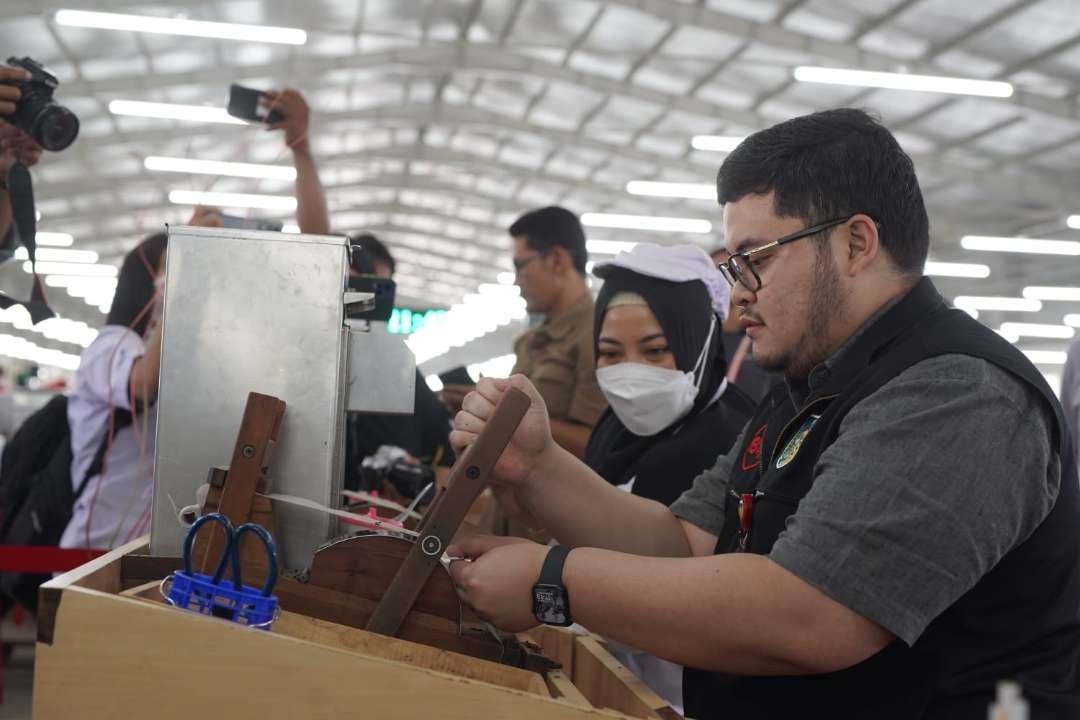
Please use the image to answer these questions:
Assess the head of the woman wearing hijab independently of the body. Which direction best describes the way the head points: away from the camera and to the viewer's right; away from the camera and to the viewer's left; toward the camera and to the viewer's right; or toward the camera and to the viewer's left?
toward the camera and to the viewer's left

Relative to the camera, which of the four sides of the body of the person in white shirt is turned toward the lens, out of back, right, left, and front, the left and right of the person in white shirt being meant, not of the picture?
right

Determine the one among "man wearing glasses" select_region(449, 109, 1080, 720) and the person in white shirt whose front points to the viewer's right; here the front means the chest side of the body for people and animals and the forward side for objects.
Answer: the person in white shirt

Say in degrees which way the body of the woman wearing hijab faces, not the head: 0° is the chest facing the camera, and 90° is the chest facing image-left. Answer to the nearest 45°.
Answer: approximately 45°

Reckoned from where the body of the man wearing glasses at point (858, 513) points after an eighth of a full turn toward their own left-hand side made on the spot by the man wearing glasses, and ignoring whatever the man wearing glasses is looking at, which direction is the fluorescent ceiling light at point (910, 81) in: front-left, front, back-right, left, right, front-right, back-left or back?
back-right

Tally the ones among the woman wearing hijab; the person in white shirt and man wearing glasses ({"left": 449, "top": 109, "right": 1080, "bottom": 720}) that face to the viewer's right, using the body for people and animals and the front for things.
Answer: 1

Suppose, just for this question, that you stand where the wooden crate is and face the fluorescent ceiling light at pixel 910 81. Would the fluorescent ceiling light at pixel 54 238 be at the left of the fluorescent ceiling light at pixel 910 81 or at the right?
left

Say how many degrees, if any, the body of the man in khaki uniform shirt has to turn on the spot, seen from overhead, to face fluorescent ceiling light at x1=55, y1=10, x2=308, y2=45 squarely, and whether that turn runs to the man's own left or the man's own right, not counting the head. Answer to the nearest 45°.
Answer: approximately 45° to the man's own right

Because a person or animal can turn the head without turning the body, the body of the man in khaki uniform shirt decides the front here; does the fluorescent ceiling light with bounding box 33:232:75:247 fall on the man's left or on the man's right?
on the man's right

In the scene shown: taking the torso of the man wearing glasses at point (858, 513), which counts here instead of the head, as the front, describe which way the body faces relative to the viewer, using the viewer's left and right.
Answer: facing to the left of the viewer

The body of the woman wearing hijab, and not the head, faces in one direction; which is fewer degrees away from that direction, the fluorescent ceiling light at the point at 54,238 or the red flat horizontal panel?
the red flat horizontal panel

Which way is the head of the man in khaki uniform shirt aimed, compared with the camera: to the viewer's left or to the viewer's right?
to the viewer's left

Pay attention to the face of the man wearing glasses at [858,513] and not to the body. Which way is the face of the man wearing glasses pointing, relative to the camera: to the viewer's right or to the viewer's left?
to the viewer's left

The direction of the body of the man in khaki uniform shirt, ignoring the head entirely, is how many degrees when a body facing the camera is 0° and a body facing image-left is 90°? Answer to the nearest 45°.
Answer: approximately 90°

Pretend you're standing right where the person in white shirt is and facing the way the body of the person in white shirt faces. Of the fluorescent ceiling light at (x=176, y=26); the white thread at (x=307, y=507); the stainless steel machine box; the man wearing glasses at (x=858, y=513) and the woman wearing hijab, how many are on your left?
1
